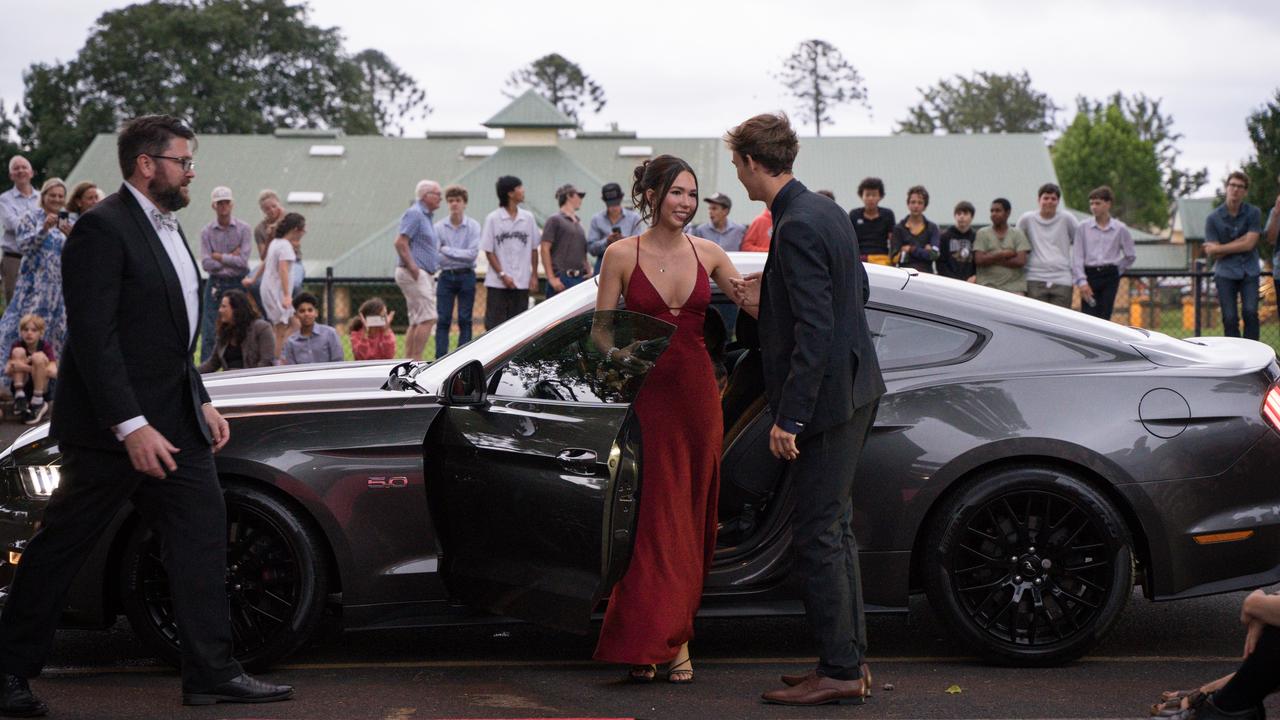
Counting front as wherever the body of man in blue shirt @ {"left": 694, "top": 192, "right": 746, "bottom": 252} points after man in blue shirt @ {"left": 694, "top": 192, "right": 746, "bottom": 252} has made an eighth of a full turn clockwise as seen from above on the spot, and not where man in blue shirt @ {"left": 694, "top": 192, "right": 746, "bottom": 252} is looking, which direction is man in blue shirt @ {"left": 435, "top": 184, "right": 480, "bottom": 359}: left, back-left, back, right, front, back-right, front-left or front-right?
front-right

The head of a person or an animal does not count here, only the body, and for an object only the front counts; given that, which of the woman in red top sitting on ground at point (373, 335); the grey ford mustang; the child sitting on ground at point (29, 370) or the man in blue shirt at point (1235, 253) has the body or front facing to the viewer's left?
the grey ford mustang

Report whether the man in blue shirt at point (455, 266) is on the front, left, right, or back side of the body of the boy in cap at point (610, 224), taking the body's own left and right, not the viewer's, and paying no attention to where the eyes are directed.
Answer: right

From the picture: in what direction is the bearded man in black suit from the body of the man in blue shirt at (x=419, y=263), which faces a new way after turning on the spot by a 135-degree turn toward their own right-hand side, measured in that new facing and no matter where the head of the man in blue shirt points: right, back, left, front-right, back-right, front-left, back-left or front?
front-left

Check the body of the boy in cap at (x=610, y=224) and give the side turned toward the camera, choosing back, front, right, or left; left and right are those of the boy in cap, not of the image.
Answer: front

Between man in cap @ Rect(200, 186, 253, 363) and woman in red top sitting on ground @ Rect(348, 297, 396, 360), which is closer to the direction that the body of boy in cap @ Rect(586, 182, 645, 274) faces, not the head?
the woman in red top sitting on ground

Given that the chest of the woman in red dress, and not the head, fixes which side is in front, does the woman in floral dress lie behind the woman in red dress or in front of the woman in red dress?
behind

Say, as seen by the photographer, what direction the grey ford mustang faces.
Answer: facing to the left of the viewer

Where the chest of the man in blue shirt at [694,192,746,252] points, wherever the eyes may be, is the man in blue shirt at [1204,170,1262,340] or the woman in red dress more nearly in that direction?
the woman in red dress

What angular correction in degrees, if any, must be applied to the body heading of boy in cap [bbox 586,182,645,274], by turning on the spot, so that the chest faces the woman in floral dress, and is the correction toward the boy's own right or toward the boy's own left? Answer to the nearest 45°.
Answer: approximately 90° to the boy's own right

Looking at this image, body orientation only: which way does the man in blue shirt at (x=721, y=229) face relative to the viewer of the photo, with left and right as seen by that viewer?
facing the viewer

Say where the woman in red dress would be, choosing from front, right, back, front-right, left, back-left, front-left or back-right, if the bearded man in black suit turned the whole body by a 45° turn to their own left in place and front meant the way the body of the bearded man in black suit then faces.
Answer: front-right

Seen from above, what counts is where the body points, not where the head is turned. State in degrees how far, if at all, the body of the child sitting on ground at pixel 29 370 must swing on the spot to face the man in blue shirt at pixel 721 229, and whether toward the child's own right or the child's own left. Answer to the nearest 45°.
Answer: approximately 90° to the child's own left

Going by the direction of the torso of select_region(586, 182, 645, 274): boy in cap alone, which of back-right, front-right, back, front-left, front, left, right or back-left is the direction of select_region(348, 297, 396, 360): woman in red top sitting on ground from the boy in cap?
front-right

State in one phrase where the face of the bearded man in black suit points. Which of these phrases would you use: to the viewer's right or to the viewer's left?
to the viewer's right

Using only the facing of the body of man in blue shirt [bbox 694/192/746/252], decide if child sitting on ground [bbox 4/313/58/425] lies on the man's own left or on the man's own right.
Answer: on the man's own right
